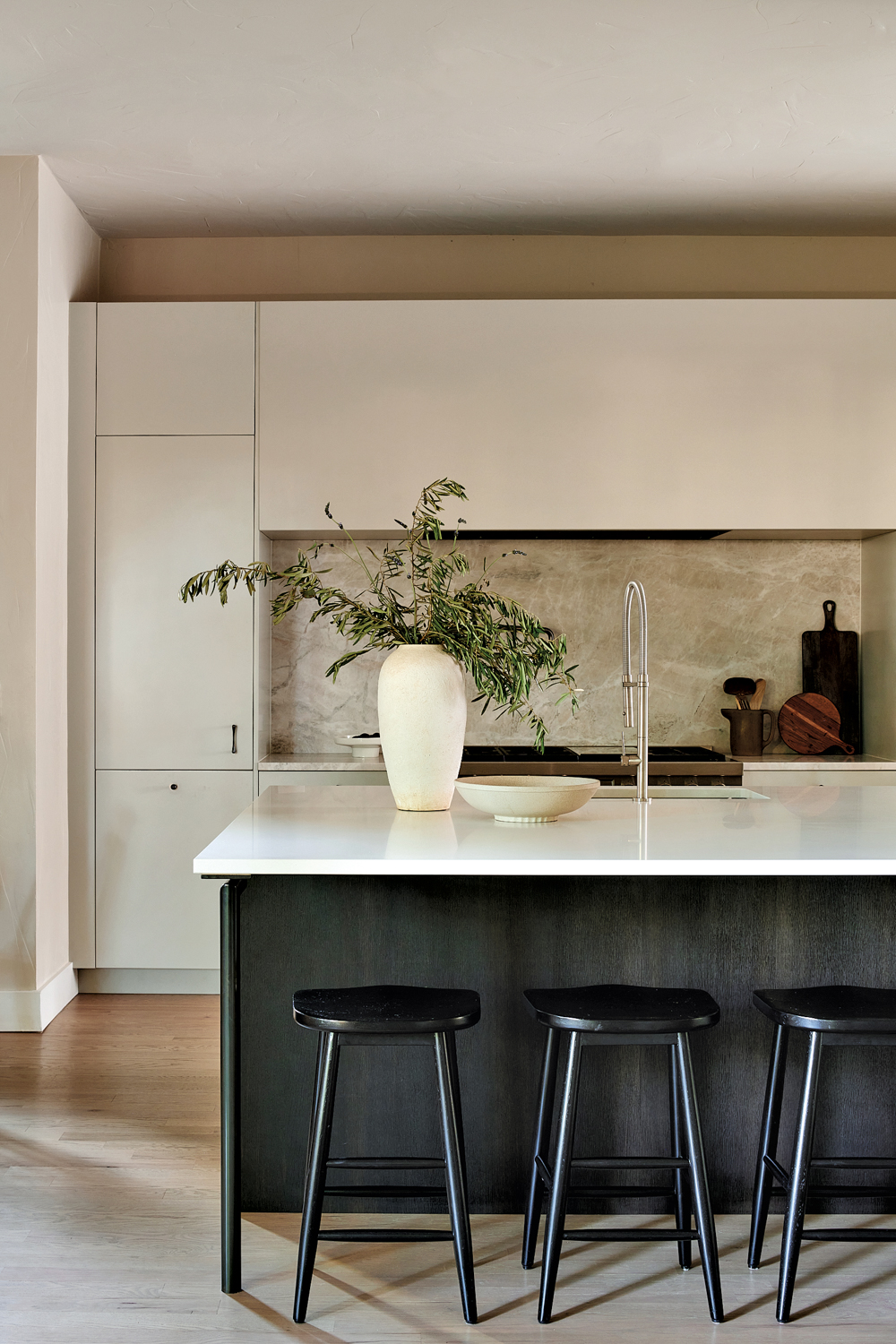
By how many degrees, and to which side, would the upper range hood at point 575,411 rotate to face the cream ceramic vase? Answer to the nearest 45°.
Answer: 0° — it already faces it

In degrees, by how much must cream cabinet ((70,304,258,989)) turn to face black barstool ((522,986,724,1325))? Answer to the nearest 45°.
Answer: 0° — it already faces it

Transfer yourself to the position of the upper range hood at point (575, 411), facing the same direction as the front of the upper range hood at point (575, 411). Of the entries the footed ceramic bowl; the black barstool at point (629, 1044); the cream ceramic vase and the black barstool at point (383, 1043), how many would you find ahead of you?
4

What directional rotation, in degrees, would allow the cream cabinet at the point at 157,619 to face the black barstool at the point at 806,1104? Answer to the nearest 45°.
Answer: approximately 45° to its left

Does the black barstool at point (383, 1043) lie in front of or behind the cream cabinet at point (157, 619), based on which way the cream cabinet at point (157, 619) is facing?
in front

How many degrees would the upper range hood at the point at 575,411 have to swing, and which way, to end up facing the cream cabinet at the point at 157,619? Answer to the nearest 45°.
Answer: approximately 90° to its right

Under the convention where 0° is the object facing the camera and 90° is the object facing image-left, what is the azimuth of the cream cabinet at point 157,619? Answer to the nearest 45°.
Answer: approximately 0°

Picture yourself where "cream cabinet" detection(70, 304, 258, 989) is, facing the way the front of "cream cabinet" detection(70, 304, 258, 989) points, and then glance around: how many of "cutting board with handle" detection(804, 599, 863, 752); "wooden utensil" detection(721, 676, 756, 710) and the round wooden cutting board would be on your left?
3

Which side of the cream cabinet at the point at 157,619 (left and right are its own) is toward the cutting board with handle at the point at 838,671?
left

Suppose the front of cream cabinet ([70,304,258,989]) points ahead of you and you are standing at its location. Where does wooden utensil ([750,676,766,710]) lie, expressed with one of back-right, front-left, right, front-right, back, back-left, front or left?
left

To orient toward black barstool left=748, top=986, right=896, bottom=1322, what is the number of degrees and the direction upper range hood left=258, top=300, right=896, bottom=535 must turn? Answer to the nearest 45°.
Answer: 0° — it already faces it

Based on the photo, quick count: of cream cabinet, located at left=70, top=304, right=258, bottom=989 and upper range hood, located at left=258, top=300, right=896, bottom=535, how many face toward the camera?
2
